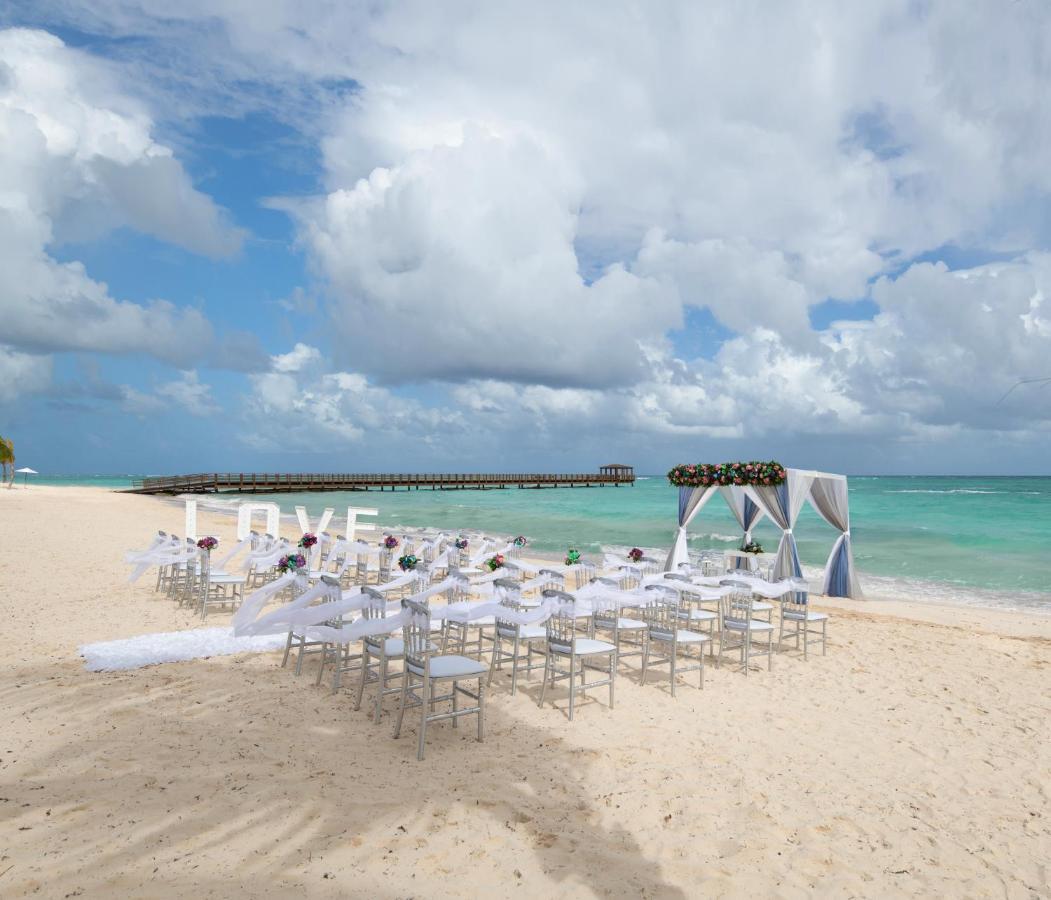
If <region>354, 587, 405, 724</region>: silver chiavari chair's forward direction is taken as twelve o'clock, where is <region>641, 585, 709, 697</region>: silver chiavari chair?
<region>641, 585, 709, 697</region>: silver chiavari chair is roughly at 1 o'clock from <region>354, 587, 405, 724</region>: silver chiavari chair.

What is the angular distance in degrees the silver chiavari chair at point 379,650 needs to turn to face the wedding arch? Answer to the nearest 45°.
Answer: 0° — it already faces it

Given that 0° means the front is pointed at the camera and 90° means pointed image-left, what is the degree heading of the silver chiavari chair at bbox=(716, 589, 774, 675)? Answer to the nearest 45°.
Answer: approximately 225°

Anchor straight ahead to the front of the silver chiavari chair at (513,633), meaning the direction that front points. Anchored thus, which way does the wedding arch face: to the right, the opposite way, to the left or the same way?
the opposite way

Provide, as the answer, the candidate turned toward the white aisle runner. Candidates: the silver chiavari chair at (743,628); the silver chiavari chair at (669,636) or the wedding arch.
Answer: the wedding arch

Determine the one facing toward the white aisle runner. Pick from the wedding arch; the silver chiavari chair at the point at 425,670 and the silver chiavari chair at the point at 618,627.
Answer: the wedding arch

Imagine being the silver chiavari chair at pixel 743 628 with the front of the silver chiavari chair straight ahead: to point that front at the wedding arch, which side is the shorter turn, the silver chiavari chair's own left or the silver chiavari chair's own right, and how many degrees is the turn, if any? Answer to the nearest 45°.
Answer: approximately 45° to the silver chiavari chair's own left

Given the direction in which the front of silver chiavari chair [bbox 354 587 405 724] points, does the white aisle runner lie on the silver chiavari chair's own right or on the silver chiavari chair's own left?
on the silver chiavari chair's own left

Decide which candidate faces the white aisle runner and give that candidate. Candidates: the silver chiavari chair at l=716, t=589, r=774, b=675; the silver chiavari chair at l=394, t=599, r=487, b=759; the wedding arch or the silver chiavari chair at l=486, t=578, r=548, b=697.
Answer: the wedding arch

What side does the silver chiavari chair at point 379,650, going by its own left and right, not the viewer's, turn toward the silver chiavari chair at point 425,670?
right
